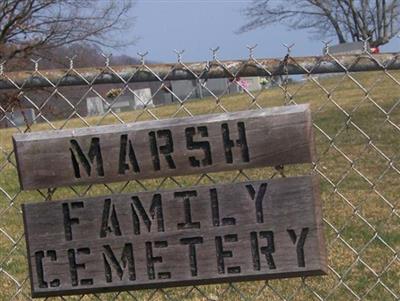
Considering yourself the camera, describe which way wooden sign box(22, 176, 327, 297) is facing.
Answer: facing the viewer

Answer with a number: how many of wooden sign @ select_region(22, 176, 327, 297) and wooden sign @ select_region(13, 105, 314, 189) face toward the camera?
2

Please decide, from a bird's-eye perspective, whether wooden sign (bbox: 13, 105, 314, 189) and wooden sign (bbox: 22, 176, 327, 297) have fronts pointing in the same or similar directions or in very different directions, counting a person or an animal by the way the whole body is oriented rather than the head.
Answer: same or similar directions

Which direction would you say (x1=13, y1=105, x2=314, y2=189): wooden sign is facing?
toward the camera
